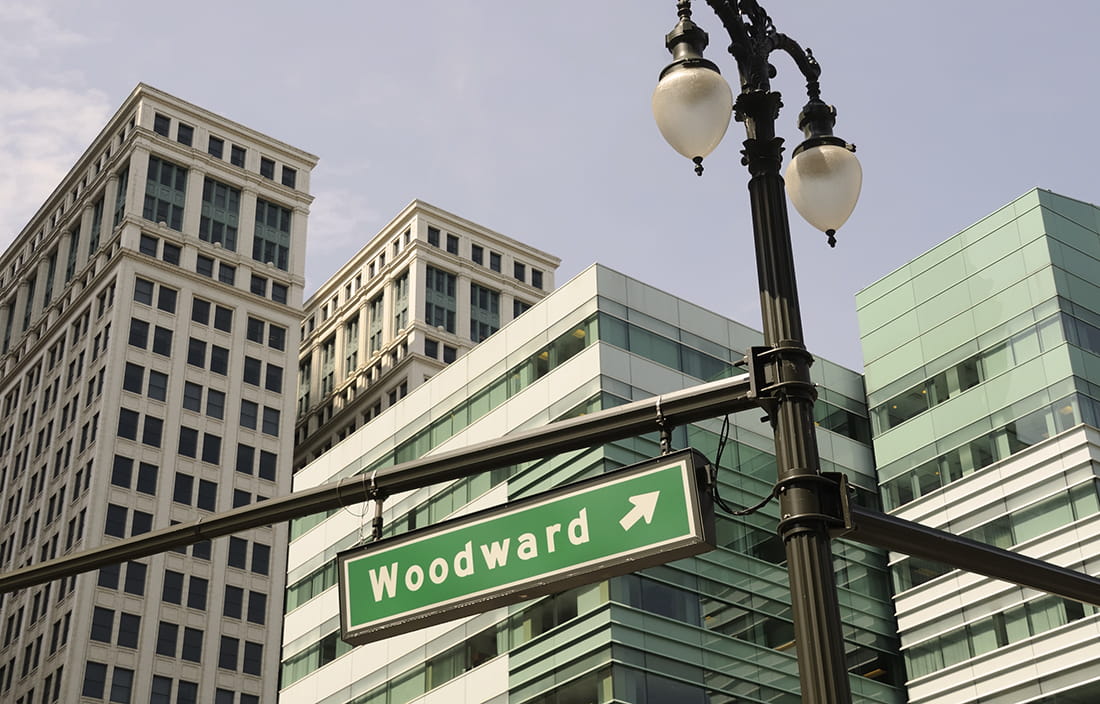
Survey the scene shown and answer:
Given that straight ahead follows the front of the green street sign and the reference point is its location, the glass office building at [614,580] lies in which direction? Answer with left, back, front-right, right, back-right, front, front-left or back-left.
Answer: back-right

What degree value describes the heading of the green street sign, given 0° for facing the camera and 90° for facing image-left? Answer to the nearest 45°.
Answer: approximately 45°

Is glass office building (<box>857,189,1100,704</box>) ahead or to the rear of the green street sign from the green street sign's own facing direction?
to the rear
